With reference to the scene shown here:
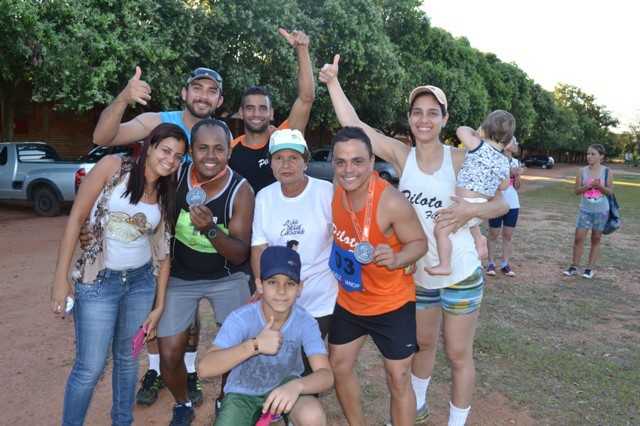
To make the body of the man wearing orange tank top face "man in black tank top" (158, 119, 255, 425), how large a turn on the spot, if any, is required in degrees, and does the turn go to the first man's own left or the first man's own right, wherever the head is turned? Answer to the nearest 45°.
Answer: approximately 45° to the first man's own right

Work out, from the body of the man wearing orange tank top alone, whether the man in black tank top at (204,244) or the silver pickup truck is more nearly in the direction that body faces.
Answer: the man in black tank top

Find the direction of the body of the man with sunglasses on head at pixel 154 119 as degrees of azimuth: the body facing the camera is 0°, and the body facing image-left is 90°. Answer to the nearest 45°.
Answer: approximately 0°

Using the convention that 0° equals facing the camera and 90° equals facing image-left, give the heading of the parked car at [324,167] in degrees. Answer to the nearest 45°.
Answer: approximately 270°

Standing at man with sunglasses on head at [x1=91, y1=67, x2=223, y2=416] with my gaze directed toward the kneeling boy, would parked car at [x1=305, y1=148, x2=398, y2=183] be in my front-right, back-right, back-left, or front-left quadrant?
back-left

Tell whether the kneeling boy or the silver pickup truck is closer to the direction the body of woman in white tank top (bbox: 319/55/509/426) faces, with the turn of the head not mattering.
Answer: the kneeling boy

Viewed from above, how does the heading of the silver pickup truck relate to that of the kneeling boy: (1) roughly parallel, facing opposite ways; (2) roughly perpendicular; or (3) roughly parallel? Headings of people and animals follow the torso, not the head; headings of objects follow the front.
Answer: roughly perpendicular

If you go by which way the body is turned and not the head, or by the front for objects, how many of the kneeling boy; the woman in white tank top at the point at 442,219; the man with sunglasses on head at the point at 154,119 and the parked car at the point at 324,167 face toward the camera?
3
